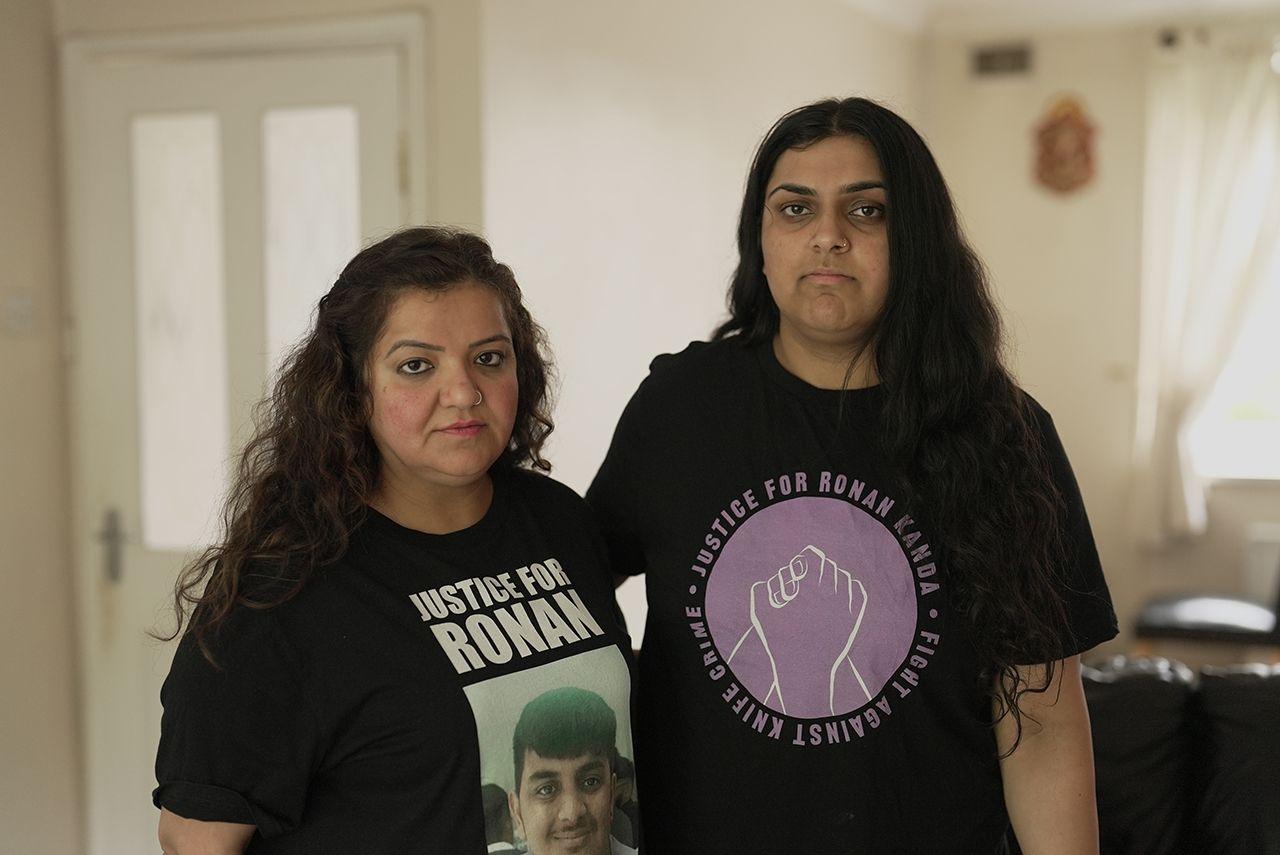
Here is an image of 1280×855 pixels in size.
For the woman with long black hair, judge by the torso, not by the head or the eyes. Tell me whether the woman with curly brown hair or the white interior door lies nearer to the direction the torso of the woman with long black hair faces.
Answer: the woman with curly brown hair

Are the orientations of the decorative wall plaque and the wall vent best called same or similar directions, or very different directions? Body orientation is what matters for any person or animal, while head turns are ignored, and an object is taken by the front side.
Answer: same or similar directions

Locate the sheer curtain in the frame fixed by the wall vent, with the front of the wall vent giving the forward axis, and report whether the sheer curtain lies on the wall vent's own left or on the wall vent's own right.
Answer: on the wall vent's own left

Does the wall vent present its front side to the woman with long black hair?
yes

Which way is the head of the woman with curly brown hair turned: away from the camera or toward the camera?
toward the camera

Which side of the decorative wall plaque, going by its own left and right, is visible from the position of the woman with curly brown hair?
front

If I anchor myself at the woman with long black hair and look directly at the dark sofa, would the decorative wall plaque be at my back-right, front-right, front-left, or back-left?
front-left

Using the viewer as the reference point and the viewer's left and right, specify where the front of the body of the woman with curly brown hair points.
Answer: facing the viewer and to the right of the viewer

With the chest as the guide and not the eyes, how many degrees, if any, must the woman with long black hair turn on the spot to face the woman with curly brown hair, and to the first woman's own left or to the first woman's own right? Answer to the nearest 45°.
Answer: approximately 45° to the first woman's own right

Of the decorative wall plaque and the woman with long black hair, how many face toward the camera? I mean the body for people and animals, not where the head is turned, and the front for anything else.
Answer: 2

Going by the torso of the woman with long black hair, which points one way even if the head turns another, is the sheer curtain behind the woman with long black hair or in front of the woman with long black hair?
behind

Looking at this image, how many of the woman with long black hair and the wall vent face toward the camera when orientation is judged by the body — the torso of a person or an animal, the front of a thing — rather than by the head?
2

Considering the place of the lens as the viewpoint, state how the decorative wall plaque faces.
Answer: facing the viewer
